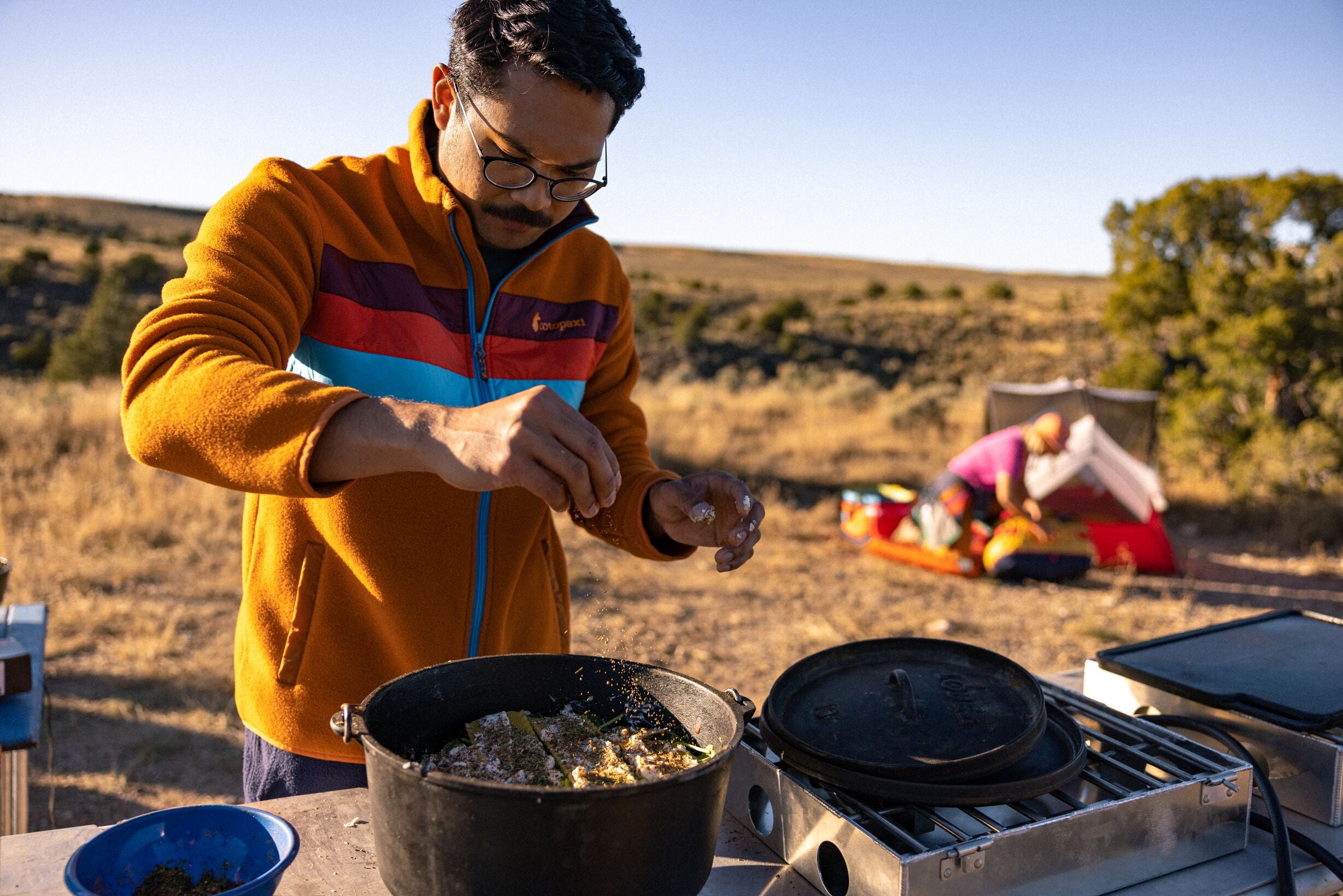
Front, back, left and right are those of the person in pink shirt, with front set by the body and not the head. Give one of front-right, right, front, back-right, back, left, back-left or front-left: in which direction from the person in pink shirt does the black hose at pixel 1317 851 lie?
right

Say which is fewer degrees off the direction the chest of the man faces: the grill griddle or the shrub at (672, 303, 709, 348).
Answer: the grill griddle

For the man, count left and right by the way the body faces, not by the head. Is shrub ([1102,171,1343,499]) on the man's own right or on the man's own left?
on the man's own left

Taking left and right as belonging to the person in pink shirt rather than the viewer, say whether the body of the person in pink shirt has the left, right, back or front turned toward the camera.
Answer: right

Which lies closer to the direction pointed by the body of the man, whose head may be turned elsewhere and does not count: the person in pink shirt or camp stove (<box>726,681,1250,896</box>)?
the camp stove

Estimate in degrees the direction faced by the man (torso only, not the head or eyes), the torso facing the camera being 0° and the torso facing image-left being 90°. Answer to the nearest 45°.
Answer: approximately 315°

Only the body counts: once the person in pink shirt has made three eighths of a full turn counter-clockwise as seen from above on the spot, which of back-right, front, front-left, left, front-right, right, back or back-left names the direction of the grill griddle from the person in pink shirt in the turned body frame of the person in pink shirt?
back-left

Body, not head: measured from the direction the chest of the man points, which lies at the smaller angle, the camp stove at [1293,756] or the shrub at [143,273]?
the camp stove

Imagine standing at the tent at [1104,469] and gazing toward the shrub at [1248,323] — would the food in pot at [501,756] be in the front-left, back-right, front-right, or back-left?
back-right

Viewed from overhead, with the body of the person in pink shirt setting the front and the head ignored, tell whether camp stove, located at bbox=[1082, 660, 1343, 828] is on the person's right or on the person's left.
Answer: on the person's right

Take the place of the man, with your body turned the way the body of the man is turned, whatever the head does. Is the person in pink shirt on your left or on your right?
on your left
